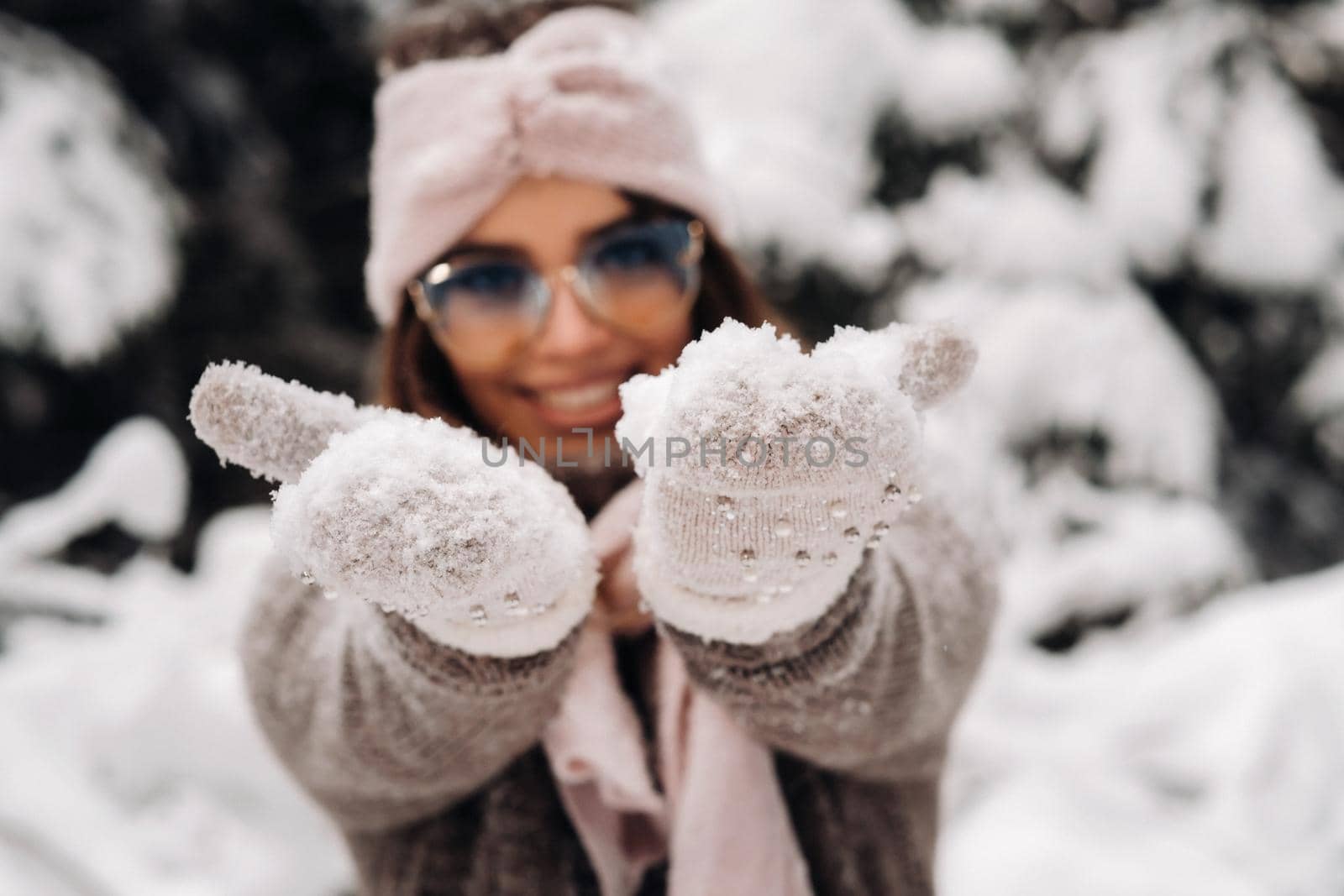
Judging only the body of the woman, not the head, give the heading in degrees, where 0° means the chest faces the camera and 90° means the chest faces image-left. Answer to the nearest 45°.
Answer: approximately 0°
